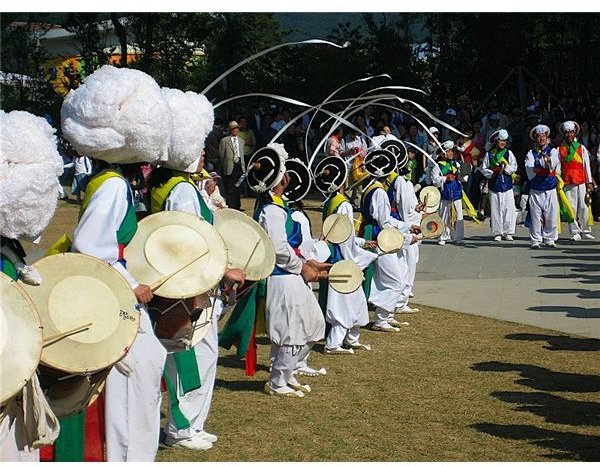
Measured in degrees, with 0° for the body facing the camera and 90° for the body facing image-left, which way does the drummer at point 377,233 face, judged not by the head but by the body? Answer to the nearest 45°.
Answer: approximately 270°

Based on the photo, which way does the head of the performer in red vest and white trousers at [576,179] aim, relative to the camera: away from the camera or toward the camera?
toward the camera

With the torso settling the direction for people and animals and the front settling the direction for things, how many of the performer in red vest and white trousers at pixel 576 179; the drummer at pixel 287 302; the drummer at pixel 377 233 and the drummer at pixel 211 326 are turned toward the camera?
1

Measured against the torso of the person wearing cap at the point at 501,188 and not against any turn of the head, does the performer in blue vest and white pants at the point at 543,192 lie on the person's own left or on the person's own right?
on the person's own left

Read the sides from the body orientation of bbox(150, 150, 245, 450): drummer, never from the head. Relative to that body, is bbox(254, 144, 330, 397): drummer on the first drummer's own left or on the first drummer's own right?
on the first drummer's own left

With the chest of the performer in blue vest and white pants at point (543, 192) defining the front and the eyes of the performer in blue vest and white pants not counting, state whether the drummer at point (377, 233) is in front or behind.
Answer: in front

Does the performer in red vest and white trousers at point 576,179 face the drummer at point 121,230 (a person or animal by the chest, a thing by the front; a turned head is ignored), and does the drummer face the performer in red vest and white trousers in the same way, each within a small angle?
no

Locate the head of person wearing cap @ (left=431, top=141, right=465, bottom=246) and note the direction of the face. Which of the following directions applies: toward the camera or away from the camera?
toward the camera

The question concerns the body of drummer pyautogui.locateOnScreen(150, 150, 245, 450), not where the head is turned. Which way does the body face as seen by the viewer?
to the viewer's right

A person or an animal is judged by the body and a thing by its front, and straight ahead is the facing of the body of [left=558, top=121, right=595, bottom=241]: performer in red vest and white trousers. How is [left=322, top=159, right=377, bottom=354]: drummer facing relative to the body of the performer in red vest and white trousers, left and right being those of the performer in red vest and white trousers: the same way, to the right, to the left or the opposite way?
to the left

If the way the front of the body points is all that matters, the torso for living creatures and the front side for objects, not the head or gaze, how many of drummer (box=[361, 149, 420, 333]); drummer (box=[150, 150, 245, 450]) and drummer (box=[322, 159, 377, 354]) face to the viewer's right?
3

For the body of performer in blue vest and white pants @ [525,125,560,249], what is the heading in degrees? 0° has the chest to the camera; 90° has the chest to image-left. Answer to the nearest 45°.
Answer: approximately 0°

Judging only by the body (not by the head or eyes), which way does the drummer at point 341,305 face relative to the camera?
to the viewer's right

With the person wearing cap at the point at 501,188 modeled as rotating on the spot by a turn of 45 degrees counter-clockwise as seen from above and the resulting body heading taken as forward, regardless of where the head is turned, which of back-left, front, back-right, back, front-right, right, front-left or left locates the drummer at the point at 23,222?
front-right

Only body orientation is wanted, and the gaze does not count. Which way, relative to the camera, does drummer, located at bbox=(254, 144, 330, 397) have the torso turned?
to the viewer's right

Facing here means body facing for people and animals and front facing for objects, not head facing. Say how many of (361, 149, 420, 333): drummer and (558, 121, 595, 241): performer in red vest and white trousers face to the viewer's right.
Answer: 1

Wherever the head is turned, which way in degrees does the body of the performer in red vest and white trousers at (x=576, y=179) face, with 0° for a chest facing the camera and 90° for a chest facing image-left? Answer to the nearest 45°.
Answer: approximately 0°
